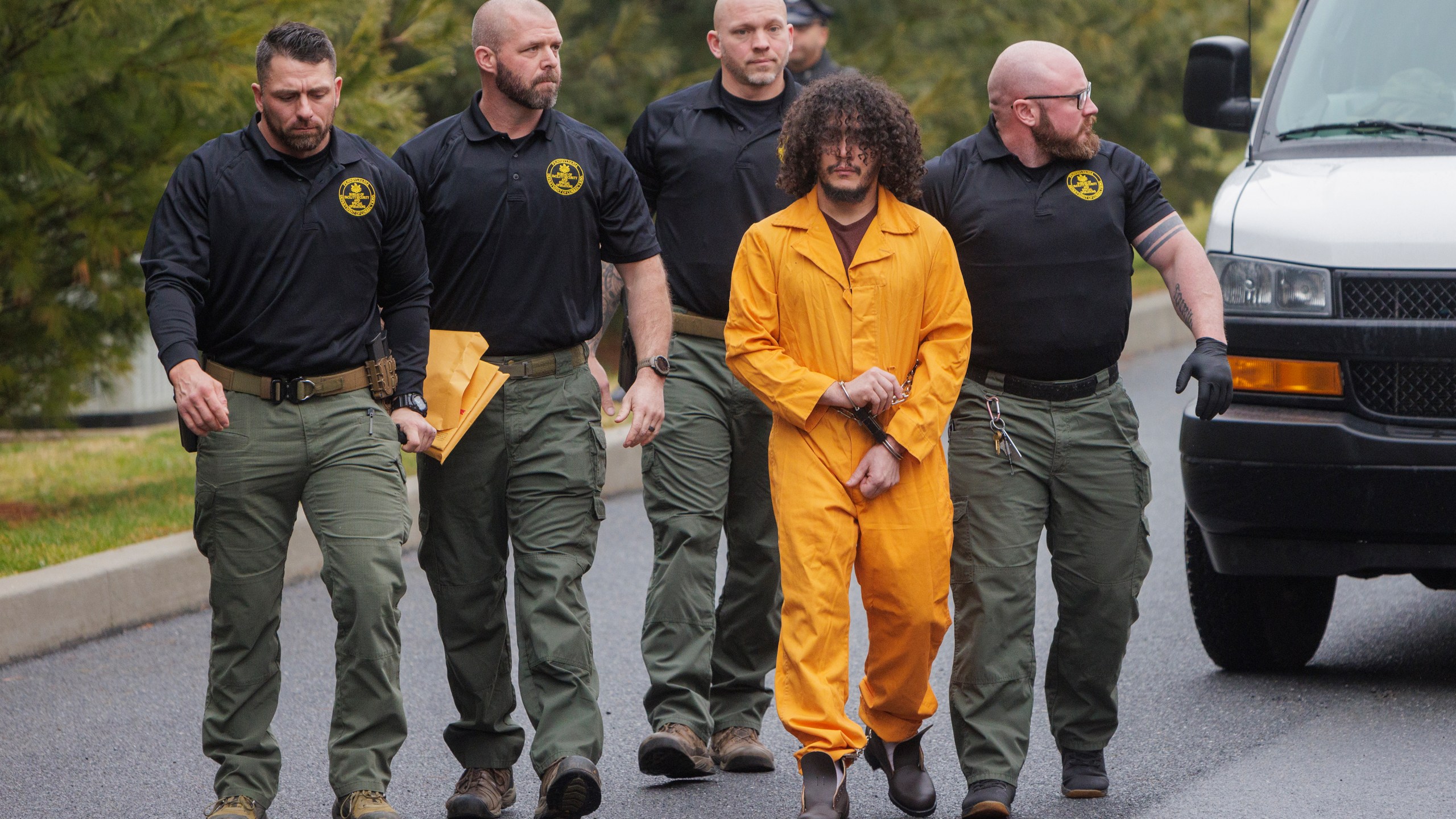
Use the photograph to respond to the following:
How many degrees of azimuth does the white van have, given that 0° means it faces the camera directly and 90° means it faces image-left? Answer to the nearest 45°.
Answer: approximately 0°

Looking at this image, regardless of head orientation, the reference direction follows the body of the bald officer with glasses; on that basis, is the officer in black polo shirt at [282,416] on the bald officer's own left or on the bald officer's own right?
on the bald officer's own right

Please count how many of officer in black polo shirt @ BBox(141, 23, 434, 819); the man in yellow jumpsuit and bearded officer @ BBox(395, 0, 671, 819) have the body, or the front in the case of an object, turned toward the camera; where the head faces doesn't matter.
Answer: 3

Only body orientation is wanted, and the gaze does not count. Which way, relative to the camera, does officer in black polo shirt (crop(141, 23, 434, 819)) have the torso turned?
toward the camera

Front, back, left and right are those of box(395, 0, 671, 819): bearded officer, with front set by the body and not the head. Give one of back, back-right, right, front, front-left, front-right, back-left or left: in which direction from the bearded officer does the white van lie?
left

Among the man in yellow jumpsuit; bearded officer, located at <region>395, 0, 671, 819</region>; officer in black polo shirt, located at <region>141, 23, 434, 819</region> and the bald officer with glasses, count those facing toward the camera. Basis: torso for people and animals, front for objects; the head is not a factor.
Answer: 4

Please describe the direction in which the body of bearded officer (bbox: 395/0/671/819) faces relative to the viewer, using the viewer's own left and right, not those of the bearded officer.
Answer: facing the viewer

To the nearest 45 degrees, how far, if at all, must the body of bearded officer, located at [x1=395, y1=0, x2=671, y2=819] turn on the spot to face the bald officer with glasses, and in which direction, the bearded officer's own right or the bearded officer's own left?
approximately 90° to the bearded officer's own left
